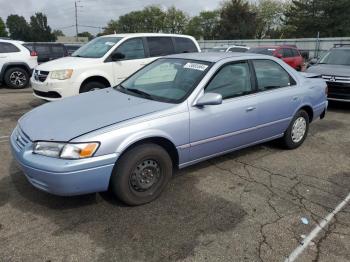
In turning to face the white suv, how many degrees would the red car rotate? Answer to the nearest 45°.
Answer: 0° — it already faces it

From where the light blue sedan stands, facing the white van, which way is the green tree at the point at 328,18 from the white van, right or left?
right

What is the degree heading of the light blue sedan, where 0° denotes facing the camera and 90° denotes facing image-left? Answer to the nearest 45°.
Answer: approximately 45°

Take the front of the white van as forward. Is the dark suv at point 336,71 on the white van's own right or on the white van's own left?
on the white van's own left

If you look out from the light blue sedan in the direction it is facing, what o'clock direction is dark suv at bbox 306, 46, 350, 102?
The dark suv is roughly at 6 o'clock from the light blue sedan.

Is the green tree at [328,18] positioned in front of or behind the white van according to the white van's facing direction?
behind

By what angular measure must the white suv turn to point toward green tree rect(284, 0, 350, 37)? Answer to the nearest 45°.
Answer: approximately 135° to its right

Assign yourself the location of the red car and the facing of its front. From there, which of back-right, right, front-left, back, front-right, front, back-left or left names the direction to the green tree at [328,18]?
back-right

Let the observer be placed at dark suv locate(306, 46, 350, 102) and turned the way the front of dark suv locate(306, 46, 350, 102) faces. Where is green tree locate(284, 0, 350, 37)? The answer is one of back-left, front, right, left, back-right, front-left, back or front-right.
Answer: back-right
